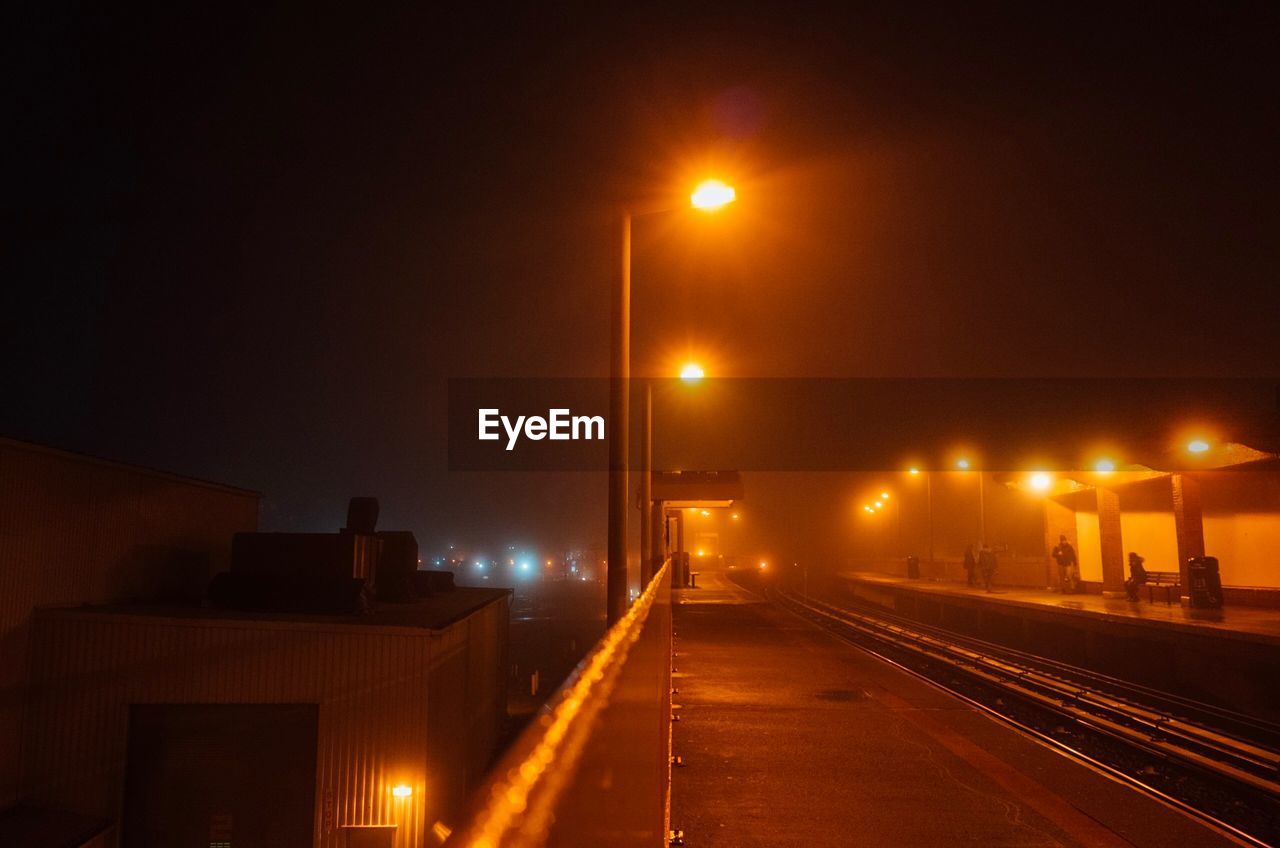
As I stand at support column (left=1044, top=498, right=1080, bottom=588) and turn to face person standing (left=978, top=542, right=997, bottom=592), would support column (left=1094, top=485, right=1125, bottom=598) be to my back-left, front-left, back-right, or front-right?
back-left

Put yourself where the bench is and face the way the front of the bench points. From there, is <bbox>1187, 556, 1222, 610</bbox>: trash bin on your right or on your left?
on your left

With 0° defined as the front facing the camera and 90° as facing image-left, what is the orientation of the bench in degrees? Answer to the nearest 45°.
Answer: approximately 45°

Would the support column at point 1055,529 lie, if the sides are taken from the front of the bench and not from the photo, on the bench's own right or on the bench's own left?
on the bench's own right

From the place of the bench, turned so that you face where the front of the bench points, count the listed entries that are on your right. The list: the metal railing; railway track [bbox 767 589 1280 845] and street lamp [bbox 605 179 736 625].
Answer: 0

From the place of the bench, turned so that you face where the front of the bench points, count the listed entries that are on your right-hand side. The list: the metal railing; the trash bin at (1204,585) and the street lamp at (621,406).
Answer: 0

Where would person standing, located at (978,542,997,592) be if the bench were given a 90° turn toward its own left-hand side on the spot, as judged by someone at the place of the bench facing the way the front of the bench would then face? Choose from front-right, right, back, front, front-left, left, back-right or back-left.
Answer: back

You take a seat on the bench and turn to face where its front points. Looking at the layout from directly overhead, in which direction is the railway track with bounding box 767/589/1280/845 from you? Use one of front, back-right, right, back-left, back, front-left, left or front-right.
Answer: front-left

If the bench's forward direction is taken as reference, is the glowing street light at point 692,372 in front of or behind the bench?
in front

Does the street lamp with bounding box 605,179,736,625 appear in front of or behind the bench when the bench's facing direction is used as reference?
in front

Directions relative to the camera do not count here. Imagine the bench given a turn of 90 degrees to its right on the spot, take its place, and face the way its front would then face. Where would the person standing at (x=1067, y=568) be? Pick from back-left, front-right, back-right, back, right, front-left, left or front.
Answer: front

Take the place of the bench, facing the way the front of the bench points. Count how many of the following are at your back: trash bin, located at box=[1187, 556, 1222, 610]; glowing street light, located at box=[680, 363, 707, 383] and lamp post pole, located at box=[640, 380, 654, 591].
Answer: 0

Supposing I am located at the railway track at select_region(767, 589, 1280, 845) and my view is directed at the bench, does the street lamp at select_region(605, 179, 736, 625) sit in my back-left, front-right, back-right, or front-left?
back-left

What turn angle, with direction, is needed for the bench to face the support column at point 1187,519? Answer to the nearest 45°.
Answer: approximately 45° to its left
